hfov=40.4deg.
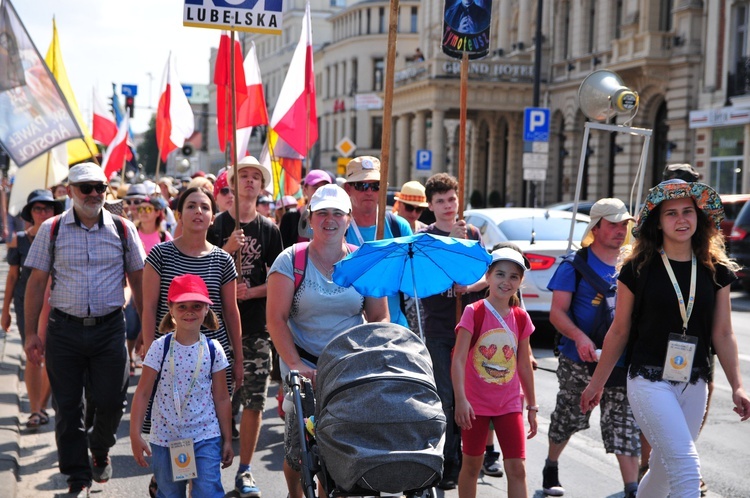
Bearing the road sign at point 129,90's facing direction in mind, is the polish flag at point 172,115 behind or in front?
in front

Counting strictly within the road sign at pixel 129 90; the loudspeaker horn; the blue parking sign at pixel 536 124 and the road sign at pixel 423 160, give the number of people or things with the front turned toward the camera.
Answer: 3

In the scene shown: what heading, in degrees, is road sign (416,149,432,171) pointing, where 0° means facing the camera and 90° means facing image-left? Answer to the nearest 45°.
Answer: approximately 0°

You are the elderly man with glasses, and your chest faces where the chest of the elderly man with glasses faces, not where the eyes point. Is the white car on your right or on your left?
on your left

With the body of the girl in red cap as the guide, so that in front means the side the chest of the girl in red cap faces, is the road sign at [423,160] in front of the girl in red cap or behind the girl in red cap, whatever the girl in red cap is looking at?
behind

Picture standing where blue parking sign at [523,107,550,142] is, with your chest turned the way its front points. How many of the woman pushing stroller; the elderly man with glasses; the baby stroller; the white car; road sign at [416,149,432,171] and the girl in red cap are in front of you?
5

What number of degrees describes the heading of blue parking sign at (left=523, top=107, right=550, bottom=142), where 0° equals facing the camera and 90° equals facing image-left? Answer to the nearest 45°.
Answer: approximately 0°

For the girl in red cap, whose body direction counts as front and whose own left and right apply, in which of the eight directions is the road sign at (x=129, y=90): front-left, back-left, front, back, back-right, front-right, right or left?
back

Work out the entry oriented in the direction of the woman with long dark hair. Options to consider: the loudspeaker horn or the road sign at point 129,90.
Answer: the road sign
